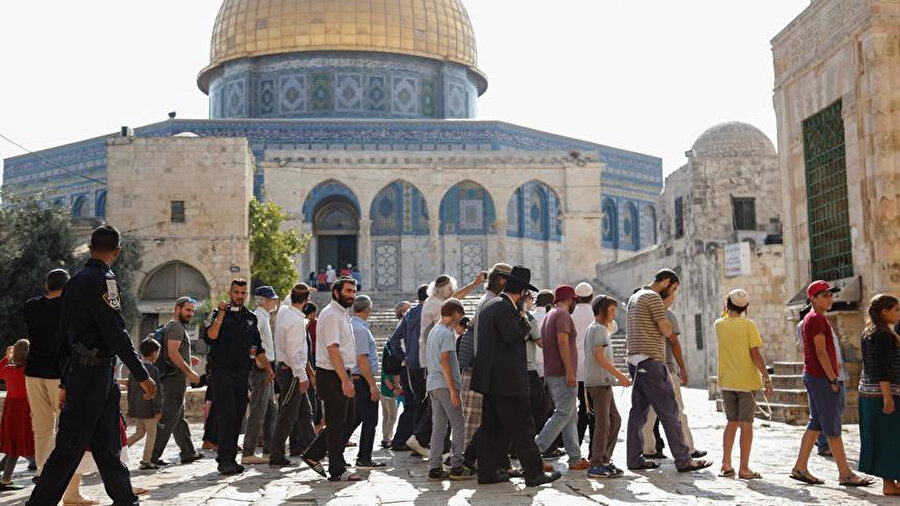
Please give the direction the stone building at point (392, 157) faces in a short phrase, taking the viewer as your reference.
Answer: facing the viewer

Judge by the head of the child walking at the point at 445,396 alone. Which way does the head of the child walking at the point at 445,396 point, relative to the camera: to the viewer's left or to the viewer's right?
to the viewer's right

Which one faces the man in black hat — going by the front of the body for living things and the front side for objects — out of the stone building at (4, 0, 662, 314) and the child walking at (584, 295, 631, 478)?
the stone building

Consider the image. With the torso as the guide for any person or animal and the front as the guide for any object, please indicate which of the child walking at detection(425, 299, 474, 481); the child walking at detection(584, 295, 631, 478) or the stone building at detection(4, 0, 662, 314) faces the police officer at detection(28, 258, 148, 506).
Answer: the stone building

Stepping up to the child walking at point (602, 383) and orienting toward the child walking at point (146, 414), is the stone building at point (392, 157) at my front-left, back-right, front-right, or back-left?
front-right

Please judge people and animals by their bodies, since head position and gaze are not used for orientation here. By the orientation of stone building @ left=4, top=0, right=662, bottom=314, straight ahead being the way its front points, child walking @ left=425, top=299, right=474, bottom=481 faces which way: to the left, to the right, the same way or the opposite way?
to the left

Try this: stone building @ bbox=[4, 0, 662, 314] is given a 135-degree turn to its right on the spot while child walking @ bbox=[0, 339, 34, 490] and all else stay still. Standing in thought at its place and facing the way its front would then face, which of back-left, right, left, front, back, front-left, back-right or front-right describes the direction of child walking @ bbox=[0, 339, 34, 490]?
back-left

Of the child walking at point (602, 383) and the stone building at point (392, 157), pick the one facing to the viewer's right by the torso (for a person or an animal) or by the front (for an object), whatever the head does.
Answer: the child walking

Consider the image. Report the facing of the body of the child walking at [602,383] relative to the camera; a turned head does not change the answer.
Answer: to the viewer's right

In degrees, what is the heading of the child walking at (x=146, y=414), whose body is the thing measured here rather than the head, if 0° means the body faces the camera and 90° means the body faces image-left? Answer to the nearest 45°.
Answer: approximately 270°

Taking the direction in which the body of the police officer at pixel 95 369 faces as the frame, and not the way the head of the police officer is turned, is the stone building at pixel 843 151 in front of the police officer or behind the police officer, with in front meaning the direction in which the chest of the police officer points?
in front

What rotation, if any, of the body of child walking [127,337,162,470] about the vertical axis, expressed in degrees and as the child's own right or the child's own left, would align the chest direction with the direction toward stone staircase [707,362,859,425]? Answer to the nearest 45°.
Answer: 0° — they already face it

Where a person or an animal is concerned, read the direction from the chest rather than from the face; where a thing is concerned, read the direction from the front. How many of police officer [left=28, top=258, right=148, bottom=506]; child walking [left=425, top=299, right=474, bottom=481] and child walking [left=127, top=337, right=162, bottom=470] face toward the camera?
0
